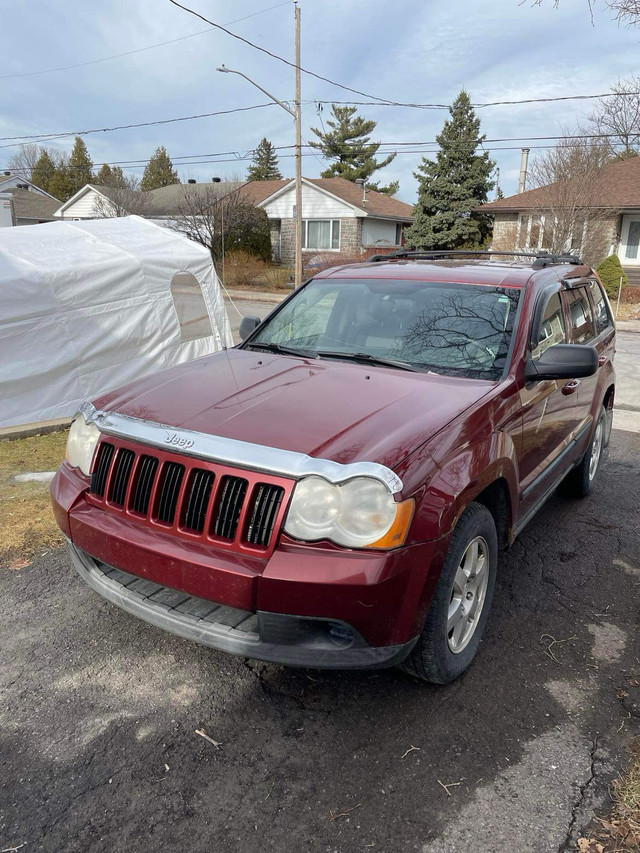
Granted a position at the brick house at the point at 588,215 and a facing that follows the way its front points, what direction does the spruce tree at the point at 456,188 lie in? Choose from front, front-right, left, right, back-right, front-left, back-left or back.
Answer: back-right

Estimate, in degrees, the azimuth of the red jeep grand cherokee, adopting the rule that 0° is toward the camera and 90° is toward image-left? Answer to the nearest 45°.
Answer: approximately 45°

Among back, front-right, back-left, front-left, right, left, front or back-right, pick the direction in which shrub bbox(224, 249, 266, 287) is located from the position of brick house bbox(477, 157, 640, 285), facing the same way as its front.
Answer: right

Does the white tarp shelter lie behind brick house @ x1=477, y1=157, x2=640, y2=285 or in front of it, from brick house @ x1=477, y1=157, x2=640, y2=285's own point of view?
in front

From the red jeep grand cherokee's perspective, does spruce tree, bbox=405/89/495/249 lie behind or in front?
behind

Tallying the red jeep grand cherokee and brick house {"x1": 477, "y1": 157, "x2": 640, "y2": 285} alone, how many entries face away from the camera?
0

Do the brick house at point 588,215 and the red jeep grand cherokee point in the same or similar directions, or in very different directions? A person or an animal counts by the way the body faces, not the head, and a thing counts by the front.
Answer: same or similar directions

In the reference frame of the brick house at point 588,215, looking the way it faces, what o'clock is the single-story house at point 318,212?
The single-story house is roughly at 4 o'clock from the brick house.

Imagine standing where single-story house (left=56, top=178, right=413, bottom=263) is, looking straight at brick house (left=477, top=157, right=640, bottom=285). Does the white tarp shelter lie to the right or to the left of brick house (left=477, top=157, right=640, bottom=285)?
right

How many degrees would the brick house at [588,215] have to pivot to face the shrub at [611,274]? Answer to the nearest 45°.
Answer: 0° — it already faces it

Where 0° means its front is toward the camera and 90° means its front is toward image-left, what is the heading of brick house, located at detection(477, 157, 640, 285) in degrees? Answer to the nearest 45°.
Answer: approximately 0°

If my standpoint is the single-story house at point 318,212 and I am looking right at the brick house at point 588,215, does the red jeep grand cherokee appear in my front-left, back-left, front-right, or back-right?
front-right

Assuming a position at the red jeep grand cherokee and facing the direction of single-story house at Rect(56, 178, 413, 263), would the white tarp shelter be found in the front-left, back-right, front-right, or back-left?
front-left

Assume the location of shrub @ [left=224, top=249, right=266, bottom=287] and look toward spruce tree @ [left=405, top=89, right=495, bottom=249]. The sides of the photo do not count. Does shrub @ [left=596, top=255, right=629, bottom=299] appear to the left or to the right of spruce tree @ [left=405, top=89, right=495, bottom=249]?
right

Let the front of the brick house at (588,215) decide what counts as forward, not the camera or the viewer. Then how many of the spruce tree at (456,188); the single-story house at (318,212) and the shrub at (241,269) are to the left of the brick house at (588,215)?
0

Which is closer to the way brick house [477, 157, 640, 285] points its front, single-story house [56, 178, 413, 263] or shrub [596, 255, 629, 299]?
the shrub
